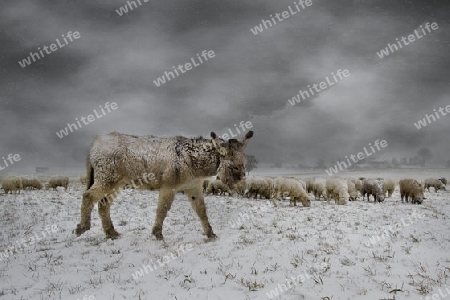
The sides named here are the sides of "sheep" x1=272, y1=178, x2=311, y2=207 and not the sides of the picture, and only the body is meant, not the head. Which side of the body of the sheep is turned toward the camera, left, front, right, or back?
right

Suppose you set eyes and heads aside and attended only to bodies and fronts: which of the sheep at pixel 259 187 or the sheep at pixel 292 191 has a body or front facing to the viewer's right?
the sheep at pixel 292 191

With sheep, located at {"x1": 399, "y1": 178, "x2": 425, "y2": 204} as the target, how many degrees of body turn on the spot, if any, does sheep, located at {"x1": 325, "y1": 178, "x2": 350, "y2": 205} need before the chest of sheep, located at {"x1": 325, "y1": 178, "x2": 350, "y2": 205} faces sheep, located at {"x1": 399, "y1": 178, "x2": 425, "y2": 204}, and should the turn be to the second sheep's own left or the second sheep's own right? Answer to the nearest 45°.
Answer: approximately 45° to the second sheep's own left

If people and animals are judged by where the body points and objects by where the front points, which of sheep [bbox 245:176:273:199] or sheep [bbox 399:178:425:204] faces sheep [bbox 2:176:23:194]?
sheep [bbox 245:176:273:199]

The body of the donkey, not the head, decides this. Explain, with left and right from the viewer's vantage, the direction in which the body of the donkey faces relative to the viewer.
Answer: facing to the right of the viewer
